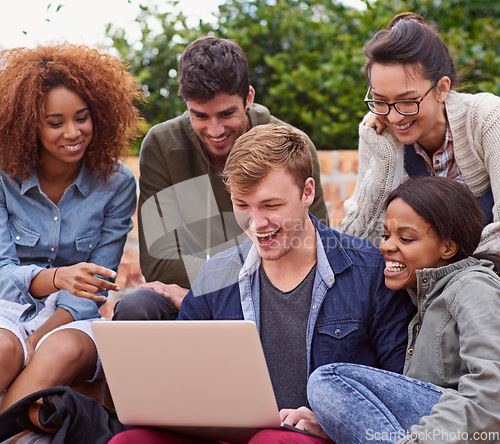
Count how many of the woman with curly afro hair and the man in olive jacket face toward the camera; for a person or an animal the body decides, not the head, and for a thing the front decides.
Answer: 2

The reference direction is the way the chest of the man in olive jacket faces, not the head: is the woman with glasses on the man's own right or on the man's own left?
on the man's own left

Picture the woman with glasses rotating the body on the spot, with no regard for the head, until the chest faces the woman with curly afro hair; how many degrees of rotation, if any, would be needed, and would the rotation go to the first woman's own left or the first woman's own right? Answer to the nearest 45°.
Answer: approximately 45° to the first woman's own right

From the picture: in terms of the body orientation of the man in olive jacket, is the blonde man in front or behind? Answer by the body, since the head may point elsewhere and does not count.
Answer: in front

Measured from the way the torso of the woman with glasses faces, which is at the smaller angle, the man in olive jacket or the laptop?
the laptop

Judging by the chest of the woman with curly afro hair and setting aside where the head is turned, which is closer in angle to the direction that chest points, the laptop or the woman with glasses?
the laptop

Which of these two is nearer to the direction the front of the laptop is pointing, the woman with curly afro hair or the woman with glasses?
the woman with glasses

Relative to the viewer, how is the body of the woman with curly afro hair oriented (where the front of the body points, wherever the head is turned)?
toward the camera

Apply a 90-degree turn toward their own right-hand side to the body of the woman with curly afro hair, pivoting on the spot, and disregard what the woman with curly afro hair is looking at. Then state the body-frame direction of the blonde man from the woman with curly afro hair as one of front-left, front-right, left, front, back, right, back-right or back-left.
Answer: back-left

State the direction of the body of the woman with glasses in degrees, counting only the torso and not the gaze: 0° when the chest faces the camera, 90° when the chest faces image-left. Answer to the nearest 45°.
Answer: approximately 45°

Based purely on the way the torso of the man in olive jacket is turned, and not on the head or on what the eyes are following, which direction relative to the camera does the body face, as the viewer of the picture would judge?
toward the camera

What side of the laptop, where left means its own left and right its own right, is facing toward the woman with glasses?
front

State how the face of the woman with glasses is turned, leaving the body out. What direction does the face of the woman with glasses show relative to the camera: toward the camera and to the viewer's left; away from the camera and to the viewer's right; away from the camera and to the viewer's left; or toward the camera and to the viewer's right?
toward the camera and to the viewer's left

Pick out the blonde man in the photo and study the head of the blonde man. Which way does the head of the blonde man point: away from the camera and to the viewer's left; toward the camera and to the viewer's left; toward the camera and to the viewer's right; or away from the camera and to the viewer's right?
toward the camera and to the viewer's left

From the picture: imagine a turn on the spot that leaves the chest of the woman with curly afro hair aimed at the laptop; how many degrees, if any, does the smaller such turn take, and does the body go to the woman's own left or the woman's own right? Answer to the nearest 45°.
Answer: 0° — they already face it
